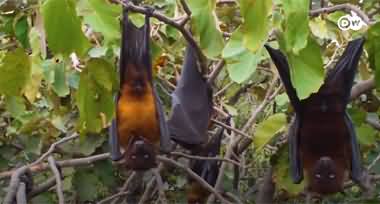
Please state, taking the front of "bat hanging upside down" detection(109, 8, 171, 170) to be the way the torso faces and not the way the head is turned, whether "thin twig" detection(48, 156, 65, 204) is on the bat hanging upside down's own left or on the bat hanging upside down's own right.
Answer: on the bat hanging upside down's own right

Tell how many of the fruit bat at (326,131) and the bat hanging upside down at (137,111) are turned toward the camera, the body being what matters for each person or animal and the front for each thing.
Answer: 2

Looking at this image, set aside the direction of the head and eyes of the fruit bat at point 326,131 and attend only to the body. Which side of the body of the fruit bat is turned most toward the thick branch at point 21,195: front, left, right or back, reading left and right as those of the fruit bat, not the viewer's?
right

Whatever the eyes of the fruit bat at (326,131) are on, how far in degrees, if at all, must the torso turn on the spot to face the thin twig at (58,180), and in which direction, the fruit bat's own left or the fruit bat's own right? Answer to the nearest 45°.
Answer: approximately 90° to the fruit bat's own right

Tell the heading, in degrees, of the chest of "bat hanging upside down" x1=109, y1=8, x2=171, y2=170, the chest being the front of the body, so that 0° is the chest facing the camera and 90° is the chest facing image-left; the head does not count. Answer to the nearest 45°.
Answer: approximately 0°

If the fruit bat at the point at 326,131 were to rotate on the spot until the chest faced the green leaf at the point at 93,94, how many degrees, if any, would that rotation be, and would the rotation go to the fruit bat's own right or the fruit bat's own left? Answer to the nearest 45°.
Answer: approximately 45° to the fruit bat's own right
